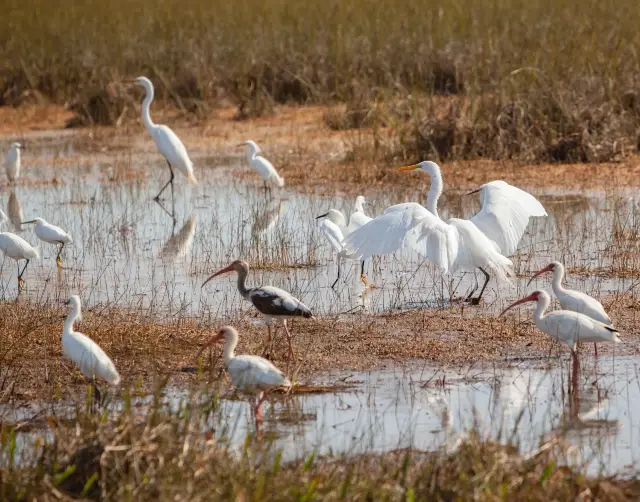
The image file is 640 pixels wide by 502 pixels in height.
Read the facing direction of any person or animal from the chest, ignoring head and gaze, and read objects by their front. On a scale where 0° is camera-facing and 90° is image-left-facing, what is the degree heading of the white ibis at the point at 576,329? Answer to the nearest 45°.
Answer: approximately 90°

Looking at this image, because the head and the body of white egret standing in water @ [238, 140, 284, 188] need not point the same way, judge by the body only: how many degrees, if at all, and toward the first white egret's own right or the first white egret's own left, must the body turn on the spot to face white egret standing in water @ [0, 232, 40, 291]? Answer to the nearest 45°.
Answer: approximately 45° to the first white egret's own left

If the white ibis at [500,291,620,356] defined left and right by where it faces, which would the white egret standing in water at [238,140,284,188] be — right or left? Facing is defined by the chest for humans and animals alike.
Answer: on its right

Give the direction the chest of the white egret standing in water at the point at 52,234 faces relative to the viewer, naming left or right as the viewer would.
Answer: facing to the left of the viewer

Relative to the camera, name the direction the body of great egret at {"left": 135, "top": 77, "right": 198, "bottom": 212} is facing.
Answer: to the viewer's left

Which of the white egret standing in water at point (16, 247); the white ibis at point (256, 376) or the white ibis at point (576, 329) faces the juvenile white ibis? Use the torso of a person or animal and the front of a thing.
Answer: the white ibis at point (576, 329)

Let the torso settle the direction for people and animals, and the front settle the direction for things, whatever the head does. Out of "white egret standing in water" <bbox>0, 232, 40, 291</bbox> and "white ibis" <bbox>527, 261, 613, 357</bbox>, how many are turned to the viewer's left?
2

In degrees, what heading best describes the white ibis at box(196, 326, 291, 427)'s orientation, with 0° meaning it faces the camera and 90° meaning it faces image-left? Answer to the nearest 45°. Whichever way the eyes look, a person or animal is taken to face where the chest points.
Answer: approximately 90°

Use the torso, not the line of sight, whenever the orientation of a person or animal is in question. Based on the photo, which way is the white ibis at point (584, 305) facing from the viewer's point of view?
to the viewer's left

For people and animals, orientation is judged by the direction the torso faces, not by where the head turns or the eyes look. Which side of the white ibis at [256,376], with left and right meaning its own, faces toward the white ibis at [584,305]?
back

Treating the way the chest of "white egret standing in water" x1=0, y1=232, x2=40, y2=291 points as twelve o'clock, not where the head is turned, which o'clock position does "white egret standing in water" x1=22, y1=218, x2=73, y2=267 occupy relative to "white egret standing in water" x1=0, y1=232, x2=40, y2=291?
"white egret standing in water" x1=22, y1=218, x2=73, y2=267 is roughly at 4 o'clock from "white egret standing in water" x1=0, y1=232, x2=40, y2=291.
